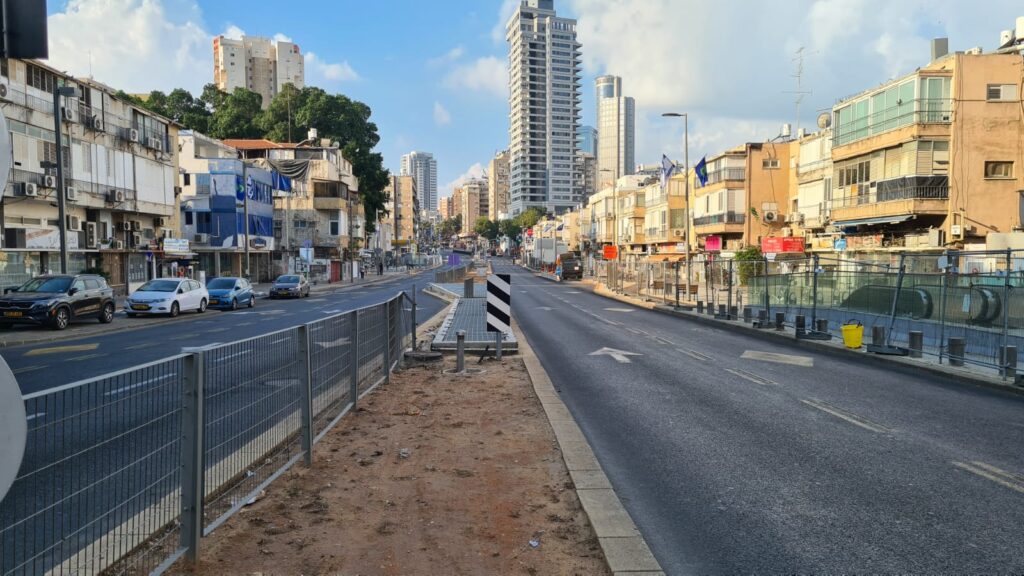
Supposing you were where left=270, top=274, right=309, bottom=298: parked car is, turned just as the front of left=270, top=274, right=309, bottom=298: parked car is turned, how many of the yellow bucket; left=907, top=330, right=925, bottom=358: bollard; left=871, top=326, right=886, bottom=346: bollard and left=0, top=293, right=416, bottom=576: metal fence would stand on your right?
0

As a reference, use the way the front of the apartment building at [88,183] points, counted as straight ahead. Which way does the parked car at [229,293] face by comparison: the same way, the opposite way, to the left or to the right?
to the right

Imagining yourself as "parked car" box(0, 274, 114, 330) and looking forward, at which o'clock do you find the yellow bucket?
The yellow bucket is roughly at 9 o'clock from the parked car.

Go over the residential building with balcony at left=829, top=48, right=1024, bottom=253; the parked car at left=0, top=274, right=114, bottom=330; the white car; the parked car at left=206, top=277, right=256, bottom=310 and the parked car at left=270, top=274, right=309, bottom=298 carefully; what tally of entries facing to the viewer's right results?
0

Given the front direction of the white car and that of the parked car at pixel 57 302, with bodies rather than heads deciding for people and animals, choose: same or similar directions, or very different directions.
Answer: same or similar directions

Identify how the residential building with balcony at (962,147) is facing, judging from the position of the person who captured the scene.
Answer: facing the viewer and to the left of the viewer

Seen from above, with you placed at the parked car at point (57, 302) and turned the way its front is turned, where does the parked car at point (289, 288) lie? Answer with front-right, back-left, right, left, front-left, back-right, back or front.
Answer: back

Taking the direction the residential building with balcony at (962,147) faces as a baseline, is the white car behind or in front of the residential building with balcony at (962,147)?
in front

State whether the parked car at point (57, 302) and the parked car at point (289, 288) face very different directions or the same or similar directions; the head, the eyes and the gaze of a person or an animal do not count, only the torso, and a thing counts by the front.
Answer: same or similar directions

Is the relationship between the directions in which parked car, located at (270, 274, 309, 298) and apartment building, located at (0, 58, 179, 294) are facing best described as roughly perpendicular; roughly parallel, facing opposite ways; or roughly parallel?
roughly perpendicular

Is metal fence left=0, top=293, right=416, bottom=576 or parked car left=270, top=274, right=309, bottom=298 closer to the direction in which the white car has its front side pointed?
the metal fence

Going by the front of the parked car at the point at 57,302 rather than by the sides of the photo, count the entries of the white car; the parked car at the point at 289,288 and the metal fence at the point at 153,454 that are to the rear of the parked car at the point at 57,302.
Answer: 2

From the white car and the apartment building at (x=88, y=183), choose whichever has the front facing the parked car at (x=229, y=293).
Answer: the apartment building

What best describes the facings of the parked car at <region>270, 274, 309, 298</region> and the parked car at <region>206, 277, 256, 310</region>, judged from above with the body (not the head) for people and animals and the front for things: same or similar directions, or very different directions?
same or similar directions

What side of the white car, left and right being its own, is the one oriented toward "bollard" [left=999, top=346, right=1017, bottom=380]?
left

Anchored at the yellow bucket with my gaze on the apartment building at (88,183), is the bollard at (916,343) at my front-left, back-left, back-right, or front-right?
back-left

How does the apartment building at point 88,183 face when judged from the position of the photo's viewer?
facing the viewer and to the right of the viewer

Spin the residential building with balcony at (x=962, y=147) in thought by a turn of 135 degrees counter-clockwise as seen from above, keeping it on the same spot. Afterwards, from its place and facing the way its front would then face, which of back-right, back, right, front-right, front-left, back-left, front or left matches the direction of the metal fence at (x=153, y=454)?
right

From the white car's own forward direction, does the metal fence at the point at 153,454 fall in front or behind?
in front

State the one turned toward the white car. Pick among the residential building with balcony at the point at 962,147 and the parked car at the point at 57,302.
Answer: the residential building with balcony

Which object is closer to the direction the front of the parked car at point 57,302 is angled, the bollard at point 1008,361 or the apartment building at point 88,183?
the bollard

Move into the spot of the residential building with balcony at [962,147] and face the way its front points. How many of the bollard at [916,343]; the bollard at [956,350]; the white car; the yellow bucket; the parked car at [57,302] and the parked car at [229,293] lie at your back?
0

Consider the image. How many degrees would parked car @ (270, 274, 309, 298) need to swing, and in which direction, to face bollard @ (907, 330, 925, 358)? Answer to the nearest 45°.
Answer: approximately 45° to its left

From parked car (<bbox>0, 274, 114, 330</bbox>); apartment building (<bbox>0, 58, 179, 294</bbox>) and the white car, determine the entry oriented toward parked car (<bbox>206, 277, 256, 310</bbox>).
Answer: the apartment building
